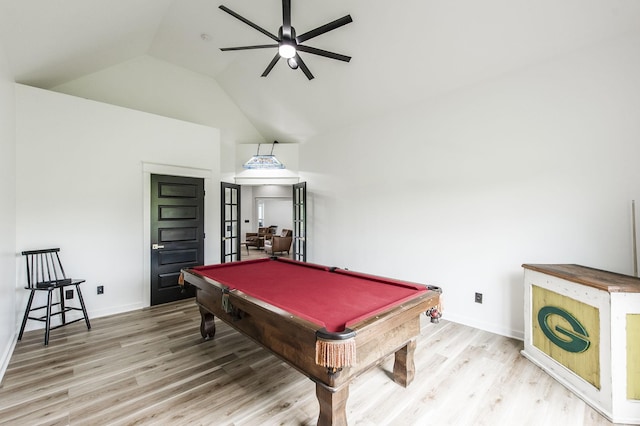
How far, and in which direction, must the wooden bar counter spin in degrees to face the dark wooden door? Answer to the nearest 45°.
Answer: approximately 45° to its right

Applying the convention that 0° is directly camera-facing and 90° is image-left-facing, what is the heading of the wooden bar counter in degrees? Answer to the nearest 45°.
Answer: approximately 45°

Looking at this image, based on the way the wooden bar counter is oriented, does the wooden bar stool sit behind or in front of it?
in front

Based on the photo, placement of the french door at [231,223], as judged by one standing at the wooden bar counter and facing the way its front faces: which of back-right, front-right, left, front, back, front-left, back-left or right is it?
front-right
